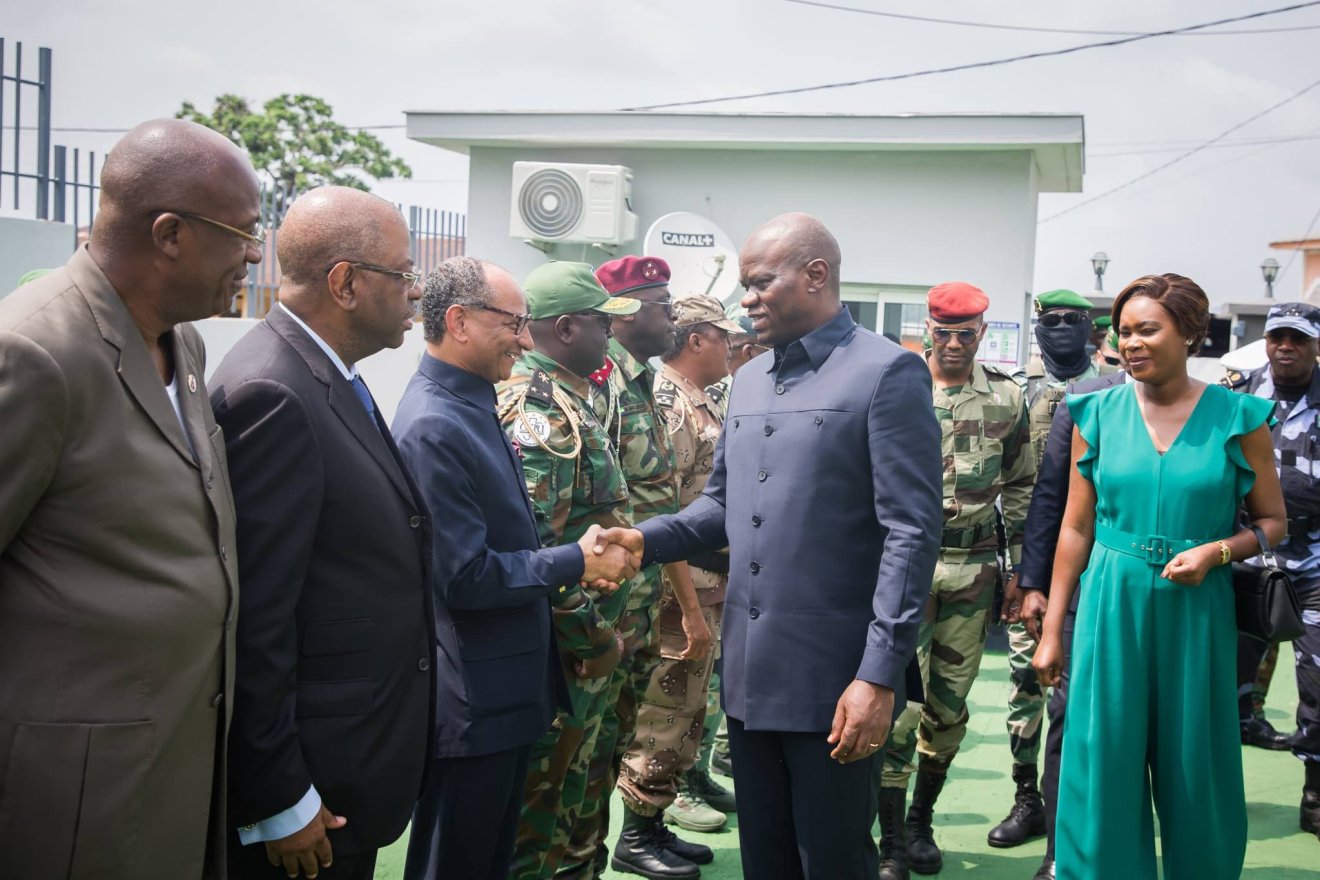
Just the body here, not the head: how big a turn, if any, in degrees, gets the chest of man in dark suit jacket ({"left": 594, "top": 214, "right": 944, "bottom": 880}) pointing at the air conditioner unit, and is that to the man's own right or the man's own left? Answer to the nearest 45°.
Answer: approximately 135° to the man's own right

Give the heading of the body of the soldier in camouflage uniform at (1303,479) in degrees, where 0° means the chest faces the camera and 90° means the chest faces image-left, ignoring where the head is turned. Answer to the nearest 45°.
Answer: approximately 0°

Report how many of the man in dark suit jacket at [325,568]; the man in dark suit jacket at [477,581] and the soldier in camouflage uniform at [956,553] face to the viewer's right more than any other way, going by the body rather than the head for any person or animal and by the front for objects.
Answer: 2

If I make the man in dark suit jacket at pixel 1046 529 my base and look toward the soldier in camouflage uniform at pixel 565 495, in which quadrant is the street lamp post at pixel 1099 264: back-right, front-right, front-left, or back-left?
back-right

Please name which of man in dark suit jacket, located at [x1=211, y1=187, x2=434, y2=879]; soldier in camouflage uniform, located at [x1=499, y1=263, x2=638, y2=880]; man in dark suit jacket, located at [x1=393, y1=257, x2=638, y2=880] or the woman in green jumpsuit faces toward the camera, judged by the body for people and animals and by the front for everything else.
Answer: the woman in green jumpsuit

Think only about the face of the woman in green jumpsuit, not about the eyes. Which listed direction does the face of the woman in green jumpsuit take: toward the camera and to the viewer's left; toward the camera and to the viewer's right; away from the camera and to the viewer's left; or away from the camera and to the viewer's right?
toward the camera and to the viewer's left

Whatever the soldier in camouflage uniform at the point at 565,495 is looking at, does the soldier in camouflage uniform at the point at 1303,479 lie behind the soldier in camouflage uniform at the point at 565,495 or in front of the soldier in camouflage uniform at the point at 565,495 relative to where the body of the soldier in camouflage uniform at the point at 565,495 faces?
in front

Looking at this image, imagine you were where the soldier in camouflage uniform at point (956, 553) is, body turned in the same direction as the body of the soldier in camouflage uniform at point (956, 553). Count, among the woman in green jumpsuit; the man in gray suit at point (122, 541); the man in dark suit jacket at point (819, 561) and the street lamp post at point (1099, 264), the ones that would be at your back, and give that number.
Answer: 1

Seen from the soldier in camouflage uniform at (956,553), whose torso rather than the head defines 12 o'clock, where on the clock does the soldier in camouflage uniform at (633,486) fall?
the soldier in camouflage uniform at (633,486) is roughly at 2 o'clock from the soldier in camouflage uniform at (956,553).

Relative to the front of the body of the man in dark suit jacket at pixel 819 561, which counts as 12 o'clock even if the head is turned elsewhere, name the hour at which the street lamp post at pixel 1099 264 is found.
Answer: The street lamp post is roughly at 5 o'clock from the man in dark suit jacket.

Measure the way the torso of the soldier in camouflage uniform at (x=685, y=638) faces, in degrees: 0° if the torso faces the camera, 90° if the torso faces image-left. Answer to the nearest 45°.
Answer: approximately 270°

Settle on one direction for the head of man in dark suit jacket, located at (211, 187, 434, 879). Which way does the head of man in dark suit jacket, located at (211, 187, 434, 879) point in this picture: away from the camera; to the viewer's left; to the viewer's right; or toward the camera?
to the viewer's right

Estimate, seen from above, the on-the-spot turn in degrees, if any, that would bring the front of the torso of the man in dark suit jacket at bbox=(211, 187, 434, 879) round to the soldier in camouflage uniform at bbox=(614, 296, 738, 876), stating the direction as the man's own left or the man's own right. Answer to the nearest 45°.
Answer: approximately 45° to the man's own left
